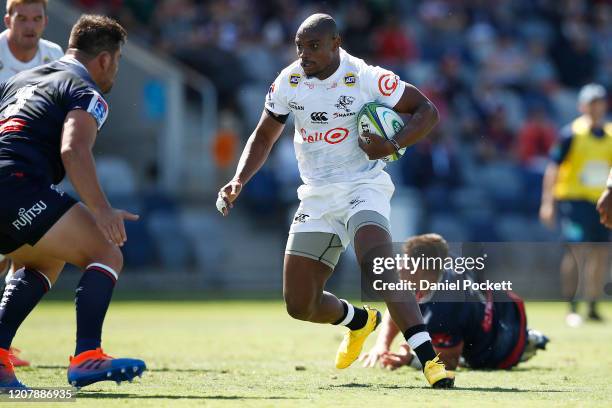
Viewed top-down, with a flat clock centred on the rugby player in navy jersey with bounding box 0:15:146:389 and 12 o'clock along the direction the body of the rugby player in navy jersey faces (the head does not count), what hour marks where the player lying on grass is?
The player lying on grass is roughly at 1 o'clock from the rugby player in navy jersey.

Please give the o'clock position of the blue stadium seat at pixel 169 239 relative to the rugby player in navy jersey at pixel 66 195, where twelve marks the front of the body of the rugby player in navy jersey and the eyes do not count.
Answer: The blue stadium seat is roughly at 11 o'clock from the rugby player in navy jersey.

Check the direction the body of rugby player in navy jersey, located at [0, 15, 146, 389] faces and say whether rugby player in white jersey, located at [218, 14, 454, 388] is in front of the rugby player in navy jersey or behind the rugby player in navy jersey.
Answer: in front

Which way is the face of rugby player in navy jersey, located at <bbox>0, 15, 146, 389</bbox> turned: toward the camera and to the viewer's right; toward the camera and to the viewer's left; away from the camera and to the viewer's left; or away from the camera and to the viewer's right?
away from the camera and to the viewer's right

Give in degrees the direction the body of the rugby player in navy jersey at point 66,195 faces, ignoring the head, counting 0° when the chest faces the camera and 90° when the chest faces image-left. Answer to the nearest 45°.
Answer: approximately 225°
